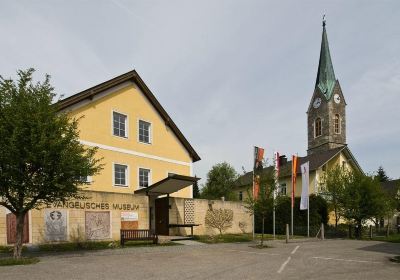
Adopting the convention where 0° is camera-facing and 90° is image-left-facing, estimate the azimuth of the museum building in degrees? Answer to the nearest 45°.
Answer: approximately 315°

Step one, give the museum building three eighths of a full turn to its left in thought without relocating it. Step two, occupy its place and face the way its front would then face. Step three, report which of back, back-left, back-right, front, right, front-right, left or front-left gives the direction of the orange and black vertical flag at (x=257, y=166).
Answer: right

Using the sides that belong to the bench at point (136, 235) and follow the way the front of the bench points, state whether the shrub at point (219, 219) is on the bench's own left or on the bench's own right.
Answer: on the bench's own left

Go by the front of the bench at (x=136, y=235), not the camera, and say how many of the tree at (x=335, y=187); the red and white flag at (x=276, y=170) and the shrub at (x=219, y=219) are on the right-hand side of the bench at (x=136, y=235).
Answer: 0

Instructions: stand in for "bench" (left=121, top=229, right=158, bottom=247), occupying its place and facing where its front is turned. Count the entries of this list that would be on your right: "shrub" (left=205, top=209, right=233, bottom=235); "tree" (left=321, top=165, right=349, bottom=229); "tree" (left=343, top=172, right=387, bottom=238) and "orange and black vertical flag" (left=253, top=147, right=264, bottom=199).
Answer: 0

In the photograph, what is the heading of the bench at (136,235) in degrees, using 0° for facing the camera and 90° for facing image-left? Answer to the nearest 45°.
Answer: approximately 315°

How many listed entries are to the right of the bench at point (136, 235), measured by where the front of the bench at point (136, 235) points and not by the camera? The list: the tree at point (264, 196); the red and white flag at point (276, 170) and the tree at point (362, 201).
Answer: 0

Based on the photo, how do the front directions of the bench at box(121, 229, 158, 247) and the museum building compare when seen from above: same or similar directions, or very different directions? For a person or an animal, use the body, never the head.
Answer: same or similar directions

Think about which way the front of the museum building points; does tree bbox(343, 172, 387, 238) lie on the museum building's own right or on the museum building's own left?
on the museum building's own left
